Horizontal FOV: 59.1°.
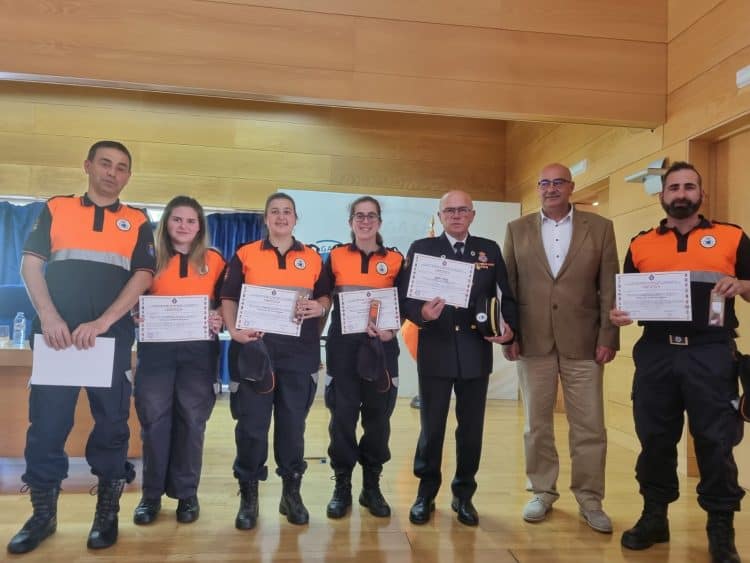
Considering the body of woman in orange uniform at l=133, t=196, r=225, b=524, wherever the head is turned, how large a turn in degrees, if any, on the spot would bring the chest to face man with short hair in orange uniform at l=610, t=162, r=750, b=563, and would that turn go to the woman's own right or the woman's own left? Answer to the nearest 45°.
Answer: approximately 45° to the woman's own left

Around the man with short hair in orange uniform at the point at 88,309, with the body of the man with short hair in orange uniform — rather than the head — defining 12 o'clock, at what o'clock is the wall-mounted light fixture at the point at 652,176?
The wall-mounted light fixture is roughly at 9 o'clock from the man with short hair in orange uniform.

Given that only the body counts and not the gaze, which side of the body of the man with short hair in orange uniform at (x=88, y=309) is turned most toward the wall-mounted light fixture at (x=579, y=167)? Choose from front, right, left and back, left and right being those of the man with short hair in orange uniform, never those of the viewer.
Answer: left

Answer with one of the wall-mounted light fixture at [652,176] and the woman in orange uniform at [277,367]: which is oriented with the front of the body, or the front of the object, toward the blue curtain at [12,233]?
the wall-mounted light fixture

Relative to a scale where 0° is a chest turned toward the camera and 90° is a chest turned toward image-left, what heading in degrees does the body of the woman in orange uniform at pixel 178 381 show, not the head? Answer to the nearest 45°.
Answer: approximately 0°

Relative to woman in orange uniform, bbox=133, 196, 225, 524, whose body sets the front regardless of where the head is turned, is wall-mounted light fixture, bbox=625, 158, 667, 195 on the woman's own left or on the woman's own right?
on the woman's own left

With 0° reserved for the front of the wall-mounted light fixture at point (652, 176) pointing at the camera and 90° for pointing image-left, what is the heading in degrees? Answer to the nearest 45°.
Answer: approximately 90°

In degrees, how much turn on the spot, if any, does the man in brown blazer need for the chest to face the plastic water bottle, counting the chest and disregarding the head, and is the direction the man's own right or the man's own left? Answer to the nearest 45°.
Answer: approximately 90° to the man's own right

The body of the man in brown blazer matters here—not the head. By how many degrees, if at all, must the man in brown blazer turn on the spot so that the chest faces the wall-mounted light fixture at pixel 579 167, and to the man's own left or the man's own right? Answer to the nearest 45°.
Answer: approximately 180°
